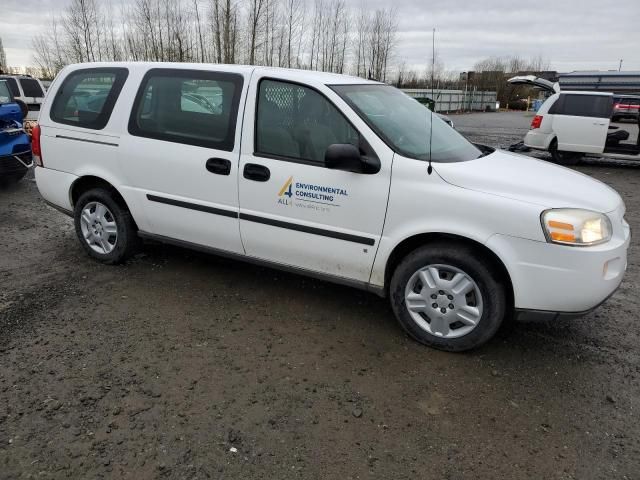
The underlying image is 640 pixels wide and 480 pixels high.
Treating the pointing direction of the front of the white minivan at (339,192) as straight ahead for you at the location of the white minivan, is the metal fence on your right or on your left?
on your left

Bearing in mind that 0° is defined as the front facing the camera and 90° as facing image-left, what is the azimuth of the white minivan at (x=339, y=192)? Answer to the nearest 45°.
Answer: approximately 315°

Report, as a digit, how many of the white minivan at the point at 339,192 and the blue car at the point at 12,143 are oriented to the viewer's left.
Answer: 0

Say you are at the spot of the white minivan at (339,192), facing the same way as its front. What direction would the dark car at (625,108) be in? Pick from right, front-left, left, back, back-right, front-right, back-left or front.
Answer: left

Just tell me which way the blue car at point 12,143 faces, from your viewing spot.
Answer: facing the viewer and to the right of the viewer

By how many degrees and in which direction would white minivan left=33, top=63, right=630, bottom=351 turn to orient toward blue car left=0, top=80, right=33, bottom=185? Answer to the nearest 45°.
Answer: approximately 180°

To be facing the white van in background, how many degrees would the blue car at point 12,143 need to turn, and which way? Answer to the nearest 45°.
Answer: approximately 45° to its left

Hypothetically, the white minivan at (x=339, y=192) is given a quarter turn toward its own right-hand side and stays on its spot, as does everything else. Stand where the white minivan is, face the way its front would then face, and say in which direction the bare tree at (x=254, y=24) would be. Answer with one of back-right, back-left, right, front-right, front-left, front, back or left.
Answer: back-right

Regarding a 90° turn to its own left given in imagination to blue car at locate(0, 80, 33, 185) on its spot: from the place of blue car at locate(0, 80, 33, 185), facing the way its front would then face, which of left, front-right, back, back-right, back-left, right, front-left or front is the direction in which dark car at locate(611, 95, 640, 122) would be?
front-right

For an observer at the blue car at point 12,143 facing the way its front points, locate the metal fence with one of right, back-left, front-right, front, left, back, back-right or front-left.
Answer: left
